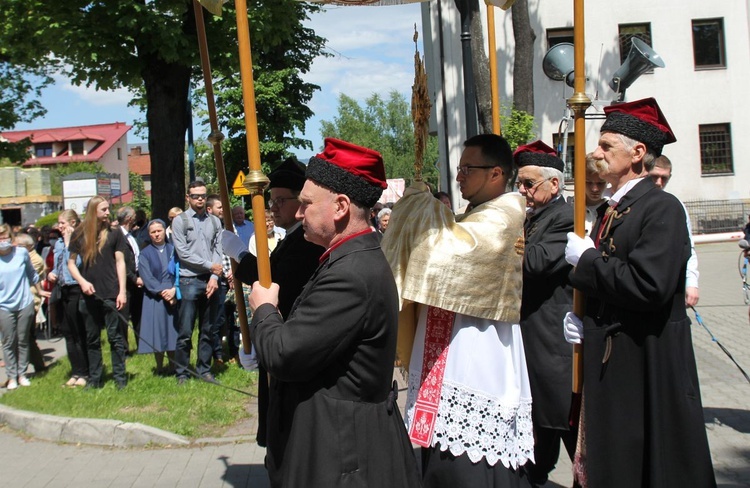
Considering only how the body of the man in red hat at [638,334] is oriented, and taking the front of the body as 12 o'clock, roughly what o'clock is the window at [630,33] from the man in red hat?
The window is roughly at 3 o'clock from the man in red hat.

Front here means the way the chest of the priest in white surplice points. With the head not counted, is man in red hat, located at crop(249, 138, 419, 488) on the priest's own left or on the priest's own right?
on the priest's own left

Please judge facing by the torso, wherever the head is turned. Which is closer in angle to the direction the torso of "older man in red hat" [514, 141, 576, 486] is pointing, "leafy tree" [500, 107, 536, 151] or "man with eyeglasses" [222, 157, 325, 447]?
the man with eyeglasses

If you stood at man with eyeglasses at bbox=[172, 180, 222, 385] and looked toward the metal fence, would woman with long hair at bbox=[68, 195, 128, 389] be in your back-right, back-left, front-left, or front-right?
back-left

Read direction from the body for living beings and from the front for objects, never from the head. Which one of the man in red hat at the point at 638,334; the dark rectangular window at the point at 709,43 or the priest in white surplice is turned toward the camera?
the dark rectangular window

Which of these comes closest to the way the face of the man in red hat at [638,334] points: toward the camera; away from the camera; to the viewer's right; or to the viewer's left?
to the viewer's left

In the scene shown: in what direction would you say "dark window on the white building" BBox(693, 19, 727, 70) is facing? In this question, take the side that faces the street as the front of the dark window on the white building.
toward the camera

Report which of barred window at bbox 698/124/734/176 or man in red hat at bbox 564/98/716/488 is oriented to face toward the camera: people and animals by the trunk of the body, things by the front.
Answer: the barred window

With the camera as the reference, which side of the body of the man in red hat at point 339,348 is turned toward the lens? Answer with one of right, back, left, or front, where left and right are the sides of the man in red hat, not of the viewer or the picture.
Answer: left

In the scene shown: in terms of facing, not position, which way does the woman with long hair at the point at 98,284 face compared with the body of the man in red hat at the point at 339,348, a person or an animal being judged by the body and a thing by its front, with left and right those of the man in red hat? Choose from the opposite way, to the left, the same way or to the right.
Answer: to the left

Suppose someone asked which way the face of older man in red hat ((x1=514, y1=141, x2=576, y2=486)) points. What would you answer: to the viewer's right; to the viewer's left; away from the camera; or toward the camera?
to the viewer's left

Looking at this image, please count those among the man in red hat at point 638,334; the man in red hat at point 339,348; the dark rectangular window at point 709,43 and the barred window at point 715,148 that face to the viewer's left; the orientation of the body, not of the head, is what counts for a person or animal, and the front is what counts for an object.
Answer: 2

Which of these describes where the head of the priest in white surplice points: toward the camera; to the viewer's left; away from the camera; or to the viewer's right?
to the viewer's left

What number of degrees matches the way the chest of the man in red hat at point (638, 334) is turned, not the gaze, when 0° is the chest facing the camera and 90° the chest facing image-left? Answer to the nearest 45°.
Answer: approximately 90°

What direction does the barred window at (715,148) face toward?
toward the camera
